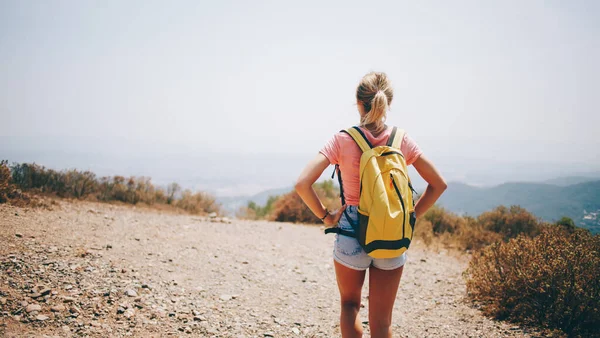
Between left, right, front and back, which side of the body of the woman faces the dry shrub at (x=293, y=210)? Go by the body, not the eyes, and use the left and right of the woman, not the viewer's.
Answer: front

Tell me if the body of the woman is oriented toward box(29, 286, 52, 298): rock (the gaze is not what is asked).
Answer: no

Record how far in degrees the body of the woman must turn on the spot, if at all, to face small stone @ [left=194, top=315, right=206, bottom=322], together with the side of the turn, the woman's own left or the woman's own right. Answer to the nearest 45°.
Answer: approximately 45° to the woman's own left

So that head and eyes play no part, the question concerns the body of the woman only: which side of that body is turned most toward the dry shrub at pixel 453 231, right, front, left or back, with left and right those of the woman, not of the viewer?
front

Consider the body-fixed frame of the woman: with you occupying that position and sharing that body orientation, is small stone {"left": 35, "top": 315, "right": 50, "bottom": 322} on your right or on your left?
on your left

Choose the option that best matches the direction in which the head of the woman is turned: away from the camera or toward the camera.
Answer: away from the camera

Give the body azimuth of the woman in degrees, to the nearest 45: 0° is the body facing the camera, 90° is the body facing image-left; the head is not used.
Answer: approximately 180°

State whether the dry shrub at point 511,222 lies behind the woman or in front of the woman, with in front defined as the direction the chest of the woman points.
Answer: in front
